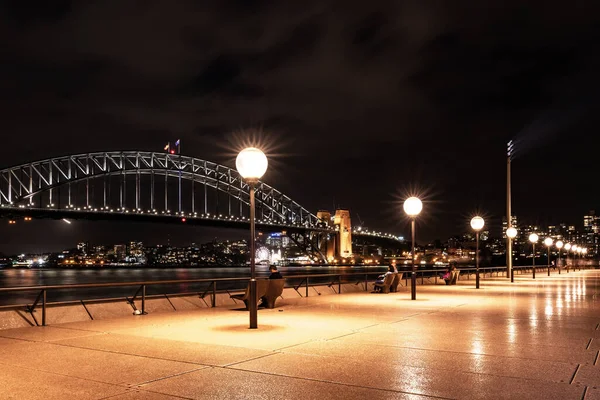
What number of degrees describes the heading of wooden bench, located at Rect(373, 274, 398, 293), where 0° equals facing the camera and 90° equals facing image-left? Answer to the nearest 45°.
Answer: approximately 135°

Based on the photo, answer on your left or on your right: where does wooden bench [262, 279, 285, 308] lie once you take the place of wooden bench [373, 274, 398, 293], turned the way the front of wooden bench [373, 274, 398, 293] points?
on your left
